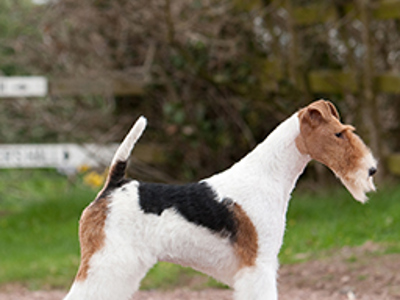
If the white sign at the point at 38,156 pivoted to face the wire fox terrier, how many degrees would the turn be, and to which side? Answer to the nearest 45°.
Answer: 0° — it already faces it

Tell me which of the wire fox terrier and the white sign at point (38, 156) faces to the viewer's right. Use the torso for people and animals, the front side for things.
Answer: the wire fox terrier

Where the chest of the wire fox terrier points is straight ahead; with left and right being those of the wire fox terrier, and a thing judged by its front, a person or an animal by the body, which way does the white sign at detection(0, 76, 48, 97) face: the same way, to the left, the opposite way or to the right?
to the right

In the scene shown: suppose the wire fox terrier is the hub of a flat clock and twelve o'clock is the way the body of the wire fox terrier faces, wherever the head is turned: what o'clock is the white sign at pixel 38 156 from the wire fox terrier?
The white sign is roughly at 8 o'clock from the wire fox terrier.

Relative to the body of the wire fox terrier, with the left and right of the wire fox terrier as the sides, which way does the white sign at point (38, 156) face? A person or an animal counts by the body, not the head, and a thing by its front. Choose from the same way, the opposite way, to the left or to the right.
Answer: to the right

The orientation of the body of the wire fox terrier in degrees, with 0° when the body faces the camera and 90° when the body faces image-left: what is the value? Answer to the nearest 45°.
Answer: approximately 270°

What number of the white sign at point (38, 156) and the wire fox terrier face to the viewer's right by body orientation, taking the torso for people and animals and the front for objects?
1

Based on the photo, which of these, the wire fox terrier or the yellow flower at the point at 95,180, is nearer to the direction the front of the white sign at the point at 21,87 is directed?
the wire fox terrier

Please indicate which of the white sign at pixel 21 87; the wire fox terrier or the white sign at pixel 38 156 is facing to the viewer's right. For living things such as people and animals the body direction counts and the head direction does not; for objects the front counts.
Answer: the wire fox terrier

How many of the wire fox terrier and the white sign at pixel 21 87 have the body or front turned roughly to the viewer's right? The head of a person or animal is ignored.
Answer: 1

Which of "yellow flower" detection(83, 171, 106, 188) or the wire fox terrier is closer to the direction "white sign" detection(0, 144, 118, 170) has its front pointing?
the wire fox terrier
